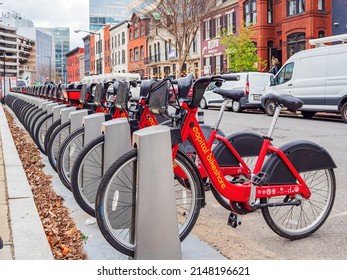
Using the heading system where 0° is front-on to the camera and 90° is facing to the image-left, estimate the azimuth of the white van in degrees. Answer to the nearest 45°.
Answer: approximately 135°

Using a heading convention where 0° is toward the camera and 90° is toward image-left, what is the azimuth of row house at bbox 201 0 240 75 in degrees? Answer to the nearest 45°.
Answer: approximately 45°

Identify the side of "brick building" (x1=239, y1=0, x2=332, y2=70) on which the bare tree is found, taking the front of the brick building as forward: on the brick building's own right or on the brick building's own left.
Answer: on the brick building's own right

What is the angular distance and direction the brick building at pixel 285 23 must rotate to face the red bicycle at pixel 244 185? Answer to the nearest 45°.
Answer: approximately 45° to its left

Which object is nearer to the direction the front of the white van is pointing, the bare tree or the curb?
the bare tree

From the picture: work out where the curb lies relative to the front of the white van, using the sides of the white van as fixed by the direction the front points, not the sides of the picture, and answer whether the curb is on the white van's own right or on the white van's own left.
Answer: on the white van's own left

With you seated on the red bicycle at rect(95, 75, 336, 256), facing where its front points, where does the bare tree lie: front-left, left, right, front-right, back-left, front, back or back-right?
back-right

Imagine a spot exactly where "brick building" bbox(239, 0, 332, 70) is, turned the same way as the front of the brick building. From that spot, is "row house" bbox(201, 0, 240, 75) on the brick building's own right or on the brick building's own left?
on the brick building's own right

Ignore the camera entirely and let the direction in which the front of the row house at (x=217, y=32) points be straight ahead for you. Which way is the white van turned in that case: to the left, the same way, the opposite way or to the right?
to the right

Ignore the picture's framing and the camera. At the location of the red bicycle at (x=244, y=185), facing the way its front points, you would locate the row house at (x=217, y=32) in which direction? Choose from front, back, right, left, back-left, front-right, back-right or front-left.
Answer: back-right
